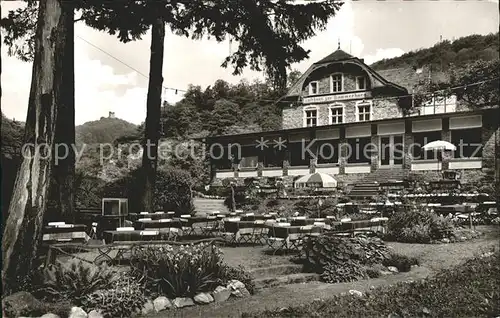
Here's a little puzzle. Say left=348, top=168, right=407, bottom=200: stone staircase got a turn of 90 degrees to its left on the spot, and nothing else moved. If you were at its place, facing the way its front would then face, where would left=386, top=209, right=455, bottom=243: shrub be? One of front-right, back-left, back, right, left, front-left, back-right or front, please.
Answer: right

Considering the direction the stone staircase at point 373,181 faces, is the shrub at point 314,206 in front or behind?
in front

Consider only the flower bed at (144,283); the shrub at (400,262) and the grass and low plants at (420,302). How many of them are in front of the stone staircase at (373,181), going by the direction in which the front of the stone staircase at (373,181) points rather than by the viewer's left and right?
3

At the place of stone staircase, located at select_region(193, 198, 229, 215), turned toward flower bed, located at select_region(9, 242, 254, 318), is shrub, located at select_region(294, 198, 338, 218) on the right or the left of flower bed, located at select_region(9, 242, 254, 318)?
left

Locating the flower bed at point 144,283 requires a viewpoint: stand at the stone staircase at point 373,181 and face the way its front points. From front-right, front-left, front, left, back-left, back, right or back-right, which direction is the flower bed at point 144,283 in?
front

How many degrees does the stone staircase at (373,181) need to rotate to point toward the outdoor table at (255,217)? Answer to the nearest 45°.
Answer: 0° — it already faces it

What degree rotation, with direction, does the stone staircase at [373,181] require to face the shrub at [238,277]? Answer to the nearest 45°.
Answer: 0° — it already faces it

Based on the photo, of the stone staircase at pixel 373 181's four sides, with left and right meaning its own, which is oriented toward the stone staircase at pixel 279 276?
front

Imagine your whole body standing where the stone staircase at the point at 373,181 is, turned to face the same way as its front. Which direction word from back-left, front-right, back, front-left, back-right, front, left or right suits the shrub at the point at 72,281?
front

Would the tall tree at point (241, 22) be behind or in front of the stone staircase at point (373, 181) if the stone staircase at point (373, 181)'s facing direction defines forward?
in front

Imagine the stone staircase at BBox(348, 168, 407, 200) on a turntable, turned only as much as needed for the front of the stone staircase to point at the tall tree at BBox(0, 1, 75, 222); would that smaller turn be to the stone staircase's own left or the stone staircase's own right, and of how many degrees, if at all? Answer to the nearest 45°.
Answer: approximately 45° to the stone staircase's own right

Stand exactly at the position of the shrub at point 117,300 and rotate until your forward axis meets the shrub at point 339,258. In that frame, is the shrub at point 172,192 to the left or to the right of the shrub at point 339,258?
left

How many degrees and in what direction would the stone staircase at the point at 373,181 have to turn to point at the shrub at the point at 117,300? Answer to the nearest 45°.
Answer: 0° — it already faces it

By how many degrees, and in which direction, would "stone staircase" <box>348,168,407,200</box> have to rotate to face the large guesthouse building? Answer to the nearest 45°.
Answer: approximately 180°

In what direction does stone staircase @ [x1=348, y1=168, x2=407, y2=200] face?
toward the camera

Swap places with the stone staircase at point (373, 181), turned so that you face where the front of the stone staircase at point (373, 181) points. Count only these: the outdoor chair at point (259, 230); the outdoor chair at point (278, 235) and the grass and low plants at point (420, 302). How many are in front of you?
3

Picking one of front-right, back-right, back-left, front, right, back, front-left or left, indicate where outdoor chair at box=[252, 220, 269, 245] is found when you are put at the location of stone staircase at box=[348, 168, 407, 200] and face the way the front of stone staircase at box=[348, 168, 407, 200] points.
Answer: front
